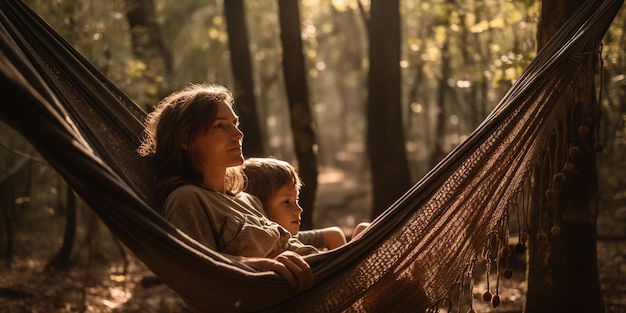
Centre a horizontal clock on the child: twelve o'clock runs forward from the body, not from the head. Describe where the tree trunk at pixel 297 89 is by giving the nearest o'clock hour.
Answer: The tree trunk is roughly at 9 o'clock from the child.

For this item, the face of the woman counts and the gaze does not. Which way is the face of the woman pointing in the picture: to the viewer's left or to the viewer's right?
to the viewer's right

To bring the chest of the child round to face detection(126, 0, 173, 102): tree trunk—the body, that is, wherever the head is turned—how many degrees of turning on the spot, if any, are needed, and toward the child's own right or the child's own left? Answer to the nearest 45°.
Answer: approximately 90° to the child's own left

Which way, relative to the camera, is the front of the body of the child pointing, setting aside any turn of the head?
to the viewer's right

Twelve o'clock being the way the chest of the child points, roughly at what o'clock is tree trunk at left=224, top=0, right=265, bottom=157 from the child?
The tree trunk is roughly at 9 o'clock from the child.

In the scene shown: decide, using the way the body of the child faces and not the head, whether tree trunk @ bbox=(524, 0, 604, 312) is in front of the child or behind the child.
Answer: in front

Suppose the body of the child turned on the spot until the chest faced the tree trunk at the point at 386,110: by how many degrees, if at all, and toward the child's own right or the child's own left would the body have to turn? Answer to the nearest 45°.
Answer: approximately 90° to the child's own left

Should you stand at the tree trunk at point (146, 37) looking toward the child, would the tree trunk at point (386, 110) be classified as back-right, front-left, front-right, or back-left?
front-left

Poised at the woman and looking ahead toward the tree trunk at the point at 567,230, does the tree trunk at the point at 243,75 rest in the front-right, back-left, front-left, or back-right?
front-left
